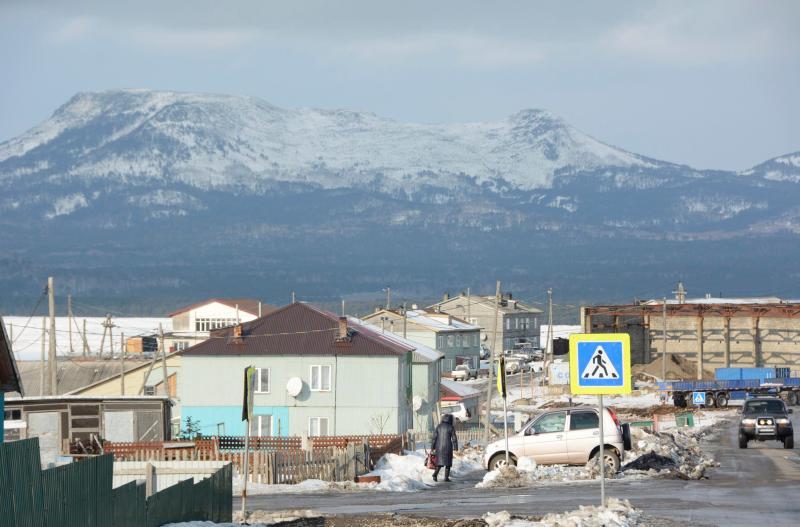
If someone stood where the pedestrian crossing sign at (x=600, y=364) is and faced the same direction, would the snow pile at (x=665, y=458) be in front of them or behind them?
behind

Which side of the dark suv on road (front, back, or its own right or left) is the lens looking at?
front

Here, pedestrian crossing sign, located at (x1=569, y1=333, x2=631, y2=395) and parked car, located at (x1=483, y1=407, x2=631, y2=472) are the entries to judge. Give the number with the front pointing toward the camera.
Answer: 1

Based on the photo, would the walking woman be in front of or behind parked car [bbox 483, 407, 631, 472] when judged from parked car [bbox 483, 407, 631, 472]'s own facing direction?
in front

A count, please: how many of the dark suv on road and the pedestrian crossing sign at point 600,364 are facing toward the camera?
2

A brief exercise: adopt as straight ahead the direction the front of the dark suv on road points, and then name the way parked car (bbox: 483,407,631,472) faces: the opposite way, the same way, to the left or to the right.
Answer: to the right

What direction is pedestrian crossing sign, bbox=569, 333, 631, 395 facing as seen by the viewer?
toward the camera

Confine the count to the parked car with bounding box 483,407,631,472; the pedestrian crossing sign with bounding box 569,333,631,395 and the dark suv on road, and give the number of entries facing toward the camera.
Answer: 2

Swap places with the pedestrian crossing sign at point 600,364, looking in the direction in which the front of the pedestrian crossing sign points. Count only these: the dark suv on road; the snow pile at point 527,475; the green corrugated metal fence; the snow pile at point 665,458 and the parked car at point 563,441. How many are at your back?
4

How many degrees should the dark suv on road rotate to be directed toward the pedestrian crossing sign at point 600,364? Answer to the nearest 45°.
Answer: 0° — it already faces it

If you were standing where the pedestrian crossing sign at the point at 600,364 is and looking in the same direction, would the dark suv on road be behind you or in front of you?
behind

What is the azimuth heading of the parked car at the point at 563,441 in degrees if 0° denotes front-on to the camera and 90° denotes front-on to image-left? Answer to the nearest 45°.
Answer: approximately 90°

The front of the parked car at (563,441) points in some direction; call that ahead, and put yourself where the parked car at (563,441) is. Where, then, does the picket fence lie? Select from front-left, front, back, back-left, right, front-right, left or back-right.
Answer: front

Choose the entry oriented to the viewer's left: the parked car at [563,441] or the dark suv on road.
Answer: the parked car
